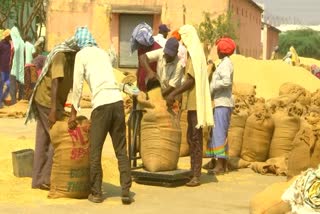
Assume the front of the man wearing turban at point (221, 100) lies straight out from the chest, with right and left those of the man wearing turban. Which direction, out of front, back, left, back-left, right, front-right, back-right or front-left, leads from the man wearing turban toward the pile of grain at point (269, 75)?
right

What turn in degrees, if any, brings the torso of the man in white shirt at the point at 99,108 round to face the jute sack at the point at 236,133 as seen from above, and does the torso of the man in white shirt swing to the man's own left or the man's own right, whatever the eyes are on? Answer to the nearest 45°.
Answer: approximately 90° to the man's own right

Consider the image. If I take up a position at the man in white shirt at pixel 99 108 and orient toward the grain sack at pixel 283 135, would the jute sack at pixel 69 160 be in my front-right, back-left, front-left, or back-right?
back-left

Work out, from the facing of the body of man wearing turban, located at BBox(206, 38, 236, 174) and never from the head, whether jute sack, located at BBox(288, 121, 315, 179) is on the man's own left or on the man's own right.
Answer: on the man's own left

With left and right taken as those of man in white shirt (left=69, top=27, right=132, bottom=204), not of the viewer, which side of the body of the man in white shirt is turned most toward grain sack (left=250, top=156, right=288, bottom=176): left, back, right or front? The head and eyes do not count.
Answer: right

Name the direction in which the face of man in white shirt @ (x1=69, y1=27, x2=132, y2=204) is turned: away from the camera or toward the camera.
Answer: away from the camera

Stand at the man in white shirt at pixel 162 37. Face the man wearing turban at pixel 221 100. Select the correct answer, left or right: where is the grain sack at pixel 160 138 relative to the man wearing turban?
right

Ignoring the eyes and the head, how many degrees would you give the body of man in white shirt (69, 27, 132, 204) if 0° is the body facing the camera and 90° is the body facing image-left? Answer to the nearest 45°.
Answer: approximately 135°

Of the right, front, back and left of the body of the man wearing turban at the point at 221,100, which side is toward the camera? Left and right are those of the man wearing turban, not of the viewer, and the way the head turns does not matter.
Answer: left
